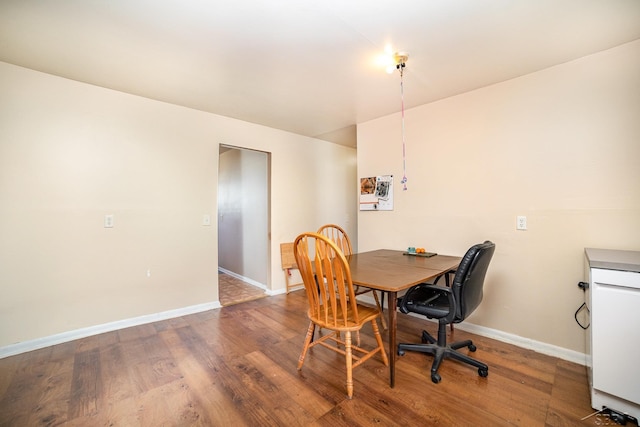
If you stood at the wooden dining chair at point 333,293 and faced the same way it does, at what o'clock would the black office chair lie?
The black office chair is roughly at 1 o'clock from the wooden dining chair.

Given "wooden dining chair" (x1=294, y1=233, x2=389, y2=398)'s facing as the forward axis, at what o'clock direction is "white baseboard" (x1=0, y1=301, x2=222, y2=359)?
The white baseboard is roughly at 8 o'clock from the wooden dining chair.

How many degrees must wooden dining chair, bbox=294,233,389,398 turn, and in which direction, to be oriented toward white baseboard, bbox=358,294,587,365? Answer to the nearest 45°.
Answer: approximately 45° to its right

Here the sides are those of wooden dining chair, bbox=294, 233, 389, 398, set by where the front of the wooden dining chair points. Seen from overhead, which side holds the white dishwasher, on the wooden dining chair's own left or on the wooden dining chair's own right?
on the wooden dining chair's own right

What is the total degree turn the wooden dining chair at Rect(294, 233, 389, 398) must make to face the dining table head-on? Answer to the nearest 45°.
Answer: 0° — it already faces it

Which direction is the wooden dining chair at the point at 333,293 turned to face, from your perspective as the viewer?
facing away from the viewer and to the right of the viewer

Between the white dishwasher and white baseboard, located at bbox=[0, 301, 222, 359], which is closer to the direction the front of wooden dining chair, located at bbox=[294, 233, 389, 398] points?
the white dishwasher

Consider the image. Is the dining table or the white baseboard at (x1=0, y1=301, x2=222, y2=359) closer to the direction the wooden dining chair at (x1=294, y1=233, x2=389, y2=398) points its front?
the dining table
